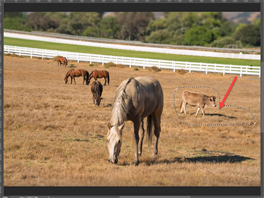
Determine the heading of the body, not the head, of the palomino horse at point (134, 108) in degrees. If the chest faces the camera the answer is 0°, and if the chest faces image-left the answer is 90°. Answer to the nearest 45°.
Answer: approximately 45°
